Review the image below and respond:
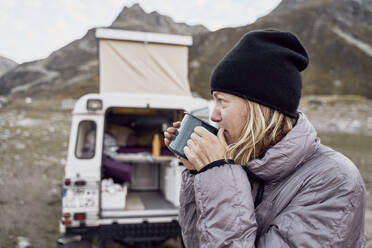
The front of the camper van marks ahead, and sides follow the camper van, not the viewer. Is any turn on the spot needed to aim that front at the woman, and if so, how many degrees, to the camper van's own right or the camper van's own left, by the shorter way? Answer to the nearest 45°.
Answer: approximately 180°

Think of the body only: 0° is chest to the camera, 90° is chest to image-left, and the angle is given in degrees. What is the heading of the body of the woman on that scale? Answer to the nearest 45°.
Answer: approximately 90°

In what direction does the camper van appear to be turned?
away from the camera

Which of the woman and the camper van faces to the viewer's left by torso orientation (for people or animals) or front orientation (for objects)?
the woman

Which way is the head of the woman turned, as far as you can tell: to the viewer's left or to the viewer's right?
to the viewer's left

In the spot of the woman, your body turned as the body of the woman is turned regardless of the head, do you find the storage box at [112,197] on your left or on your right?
on your right

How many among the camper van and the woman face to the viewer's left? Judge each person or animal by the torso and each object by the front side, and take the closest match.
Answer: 1
